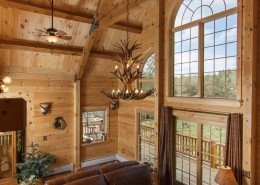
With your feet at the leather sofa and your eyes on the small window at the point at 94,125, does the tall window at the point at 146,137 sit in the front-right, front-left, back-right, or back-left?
front-right

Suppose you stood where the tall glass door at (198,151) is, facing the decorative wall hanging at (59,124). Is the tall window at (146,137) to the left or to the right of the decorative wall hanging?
right

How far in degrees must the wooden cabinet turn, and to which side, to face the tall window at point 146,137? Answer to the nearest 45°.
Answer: approximately 45° to its left

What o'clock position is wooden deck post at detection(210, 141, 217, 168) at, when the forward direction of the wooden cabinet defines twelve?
The wooden deck post is roughly at 9 o'clock from the wooden cabinet.

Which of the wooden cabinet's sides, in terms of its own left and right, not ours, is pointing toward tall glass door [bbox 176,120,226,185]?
left

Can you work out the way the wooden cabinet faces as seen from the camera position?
facing the viewer and to the right of the viewer

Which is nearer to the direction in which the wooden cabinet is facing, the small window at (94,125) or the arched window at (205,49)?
the arched window
